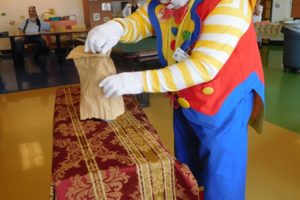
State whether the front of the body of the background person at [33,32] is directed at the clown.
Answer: yes

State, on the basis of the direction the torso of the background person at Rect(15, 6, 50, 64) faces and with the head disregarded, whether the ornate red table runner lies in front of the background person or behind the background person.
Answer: in front

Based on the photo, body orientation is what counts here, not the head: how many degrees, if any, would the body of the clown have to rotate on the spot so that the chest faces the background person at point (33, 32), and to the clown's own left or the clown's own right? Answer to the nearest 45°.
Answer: approximately 90° to the clown's own right

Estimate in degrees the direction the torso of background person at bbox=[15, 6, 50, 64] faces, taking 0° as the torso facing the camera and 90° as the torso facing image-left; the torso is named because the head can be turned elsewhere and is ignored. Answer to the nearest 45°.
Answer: approximately 0°

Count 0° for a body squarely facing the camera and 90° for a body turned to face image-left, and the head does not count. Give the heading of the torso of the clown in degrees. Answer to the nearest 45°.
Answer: approximately 45°
